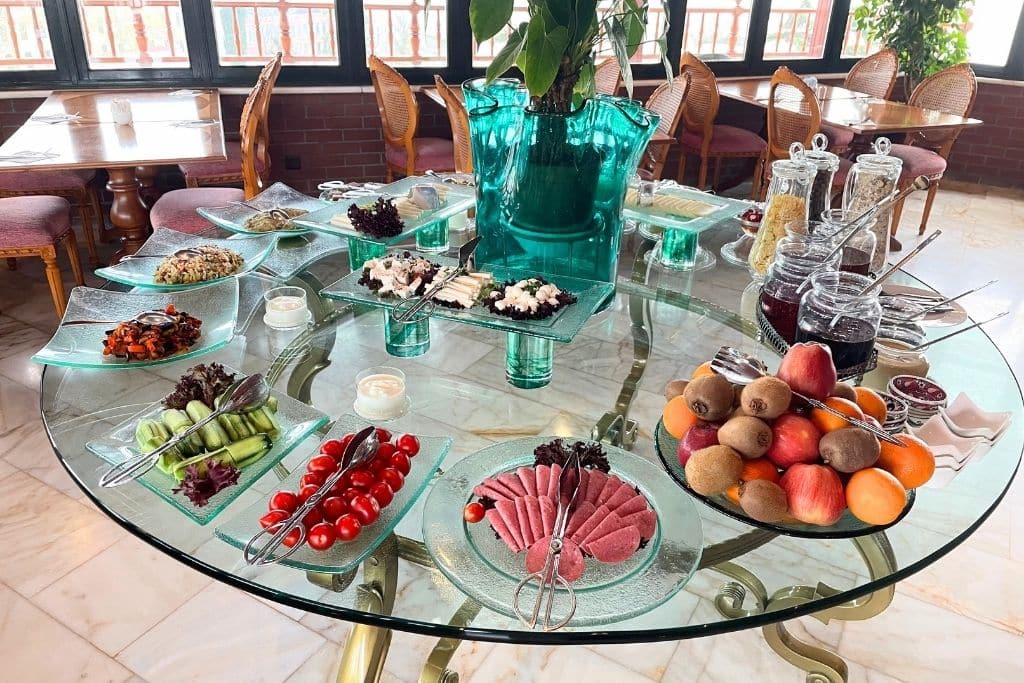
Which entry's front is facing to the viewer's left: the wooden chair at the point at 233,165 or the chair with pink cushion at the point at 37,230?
the wooden chair

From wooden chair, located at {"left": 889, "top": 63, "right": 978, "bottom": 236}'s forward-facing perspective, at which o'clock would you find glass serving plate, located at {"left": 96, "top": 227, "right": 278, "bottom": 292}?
The glass serving plate is roughly at 11 o'clock from the wooden chair.

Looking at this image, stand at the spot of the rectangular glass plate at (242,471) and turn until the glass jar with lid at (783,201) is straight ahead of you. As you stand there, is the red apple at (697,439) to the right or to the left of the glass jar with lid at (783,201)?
right

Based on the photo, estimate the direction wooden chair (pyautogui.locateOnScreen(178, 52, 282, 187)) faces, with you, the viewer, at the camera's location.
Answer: facing to the left of the viewer

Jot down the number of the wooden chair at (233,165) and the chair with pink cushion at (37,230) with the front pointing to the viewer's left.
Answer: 1

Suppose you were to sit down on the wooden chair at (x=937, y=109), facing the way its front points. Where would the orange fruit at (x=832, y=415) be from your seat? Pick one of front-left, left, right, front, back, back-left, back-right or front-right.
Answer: front-left

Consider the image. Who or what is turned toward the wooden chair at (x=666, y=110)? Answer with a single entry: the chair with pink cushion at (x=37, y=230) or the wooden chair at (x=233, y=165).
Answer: the chair with pink cushion

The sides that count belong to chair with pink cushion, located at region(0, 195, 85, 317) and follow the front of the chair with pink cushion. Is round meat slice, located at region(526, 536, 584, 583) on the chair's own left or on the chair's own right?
on the chair's own right

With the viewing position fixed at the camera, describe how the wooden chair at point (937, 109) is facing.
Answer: facing the viewer and to the left of the viewer

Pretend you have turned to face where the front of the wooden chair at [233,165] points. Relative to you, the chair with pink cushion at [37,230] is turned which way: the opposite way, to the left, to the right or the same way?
the opposite way

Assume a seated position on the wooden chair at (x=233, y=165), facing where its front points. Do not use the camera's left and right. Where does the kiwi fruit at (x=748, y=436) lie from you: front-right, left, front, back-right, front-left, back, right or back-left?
left

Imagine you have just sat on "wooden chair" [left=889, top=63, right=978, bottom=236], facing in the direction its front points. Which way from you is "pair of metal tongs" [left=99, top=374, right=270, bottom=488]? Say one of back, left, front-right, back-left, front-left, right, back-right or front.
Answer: front-left

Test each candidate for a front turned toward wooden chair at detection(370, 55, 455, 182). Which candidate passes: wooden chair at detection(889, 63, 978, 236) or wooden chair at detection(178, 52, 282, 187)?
wooden chair at detection(889, 63, 978, 236)

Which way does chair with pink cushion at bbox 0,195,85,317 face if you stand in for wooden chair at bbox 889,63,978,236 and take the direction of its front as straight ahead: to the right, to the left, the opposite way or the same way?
the opposite way

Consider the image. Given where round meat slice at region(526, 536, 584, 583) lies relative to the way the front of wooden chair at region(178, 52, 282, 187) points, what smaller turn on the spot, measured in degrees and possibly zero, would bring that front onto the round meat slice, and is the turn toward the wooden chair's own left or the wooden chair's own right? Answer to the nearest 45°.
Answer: approximately 90° to the wooden chair's own left

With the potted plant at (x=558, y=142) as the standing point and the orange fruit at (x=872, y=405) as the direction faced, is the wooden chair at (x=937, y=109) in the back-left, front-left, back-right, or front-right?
back-left
